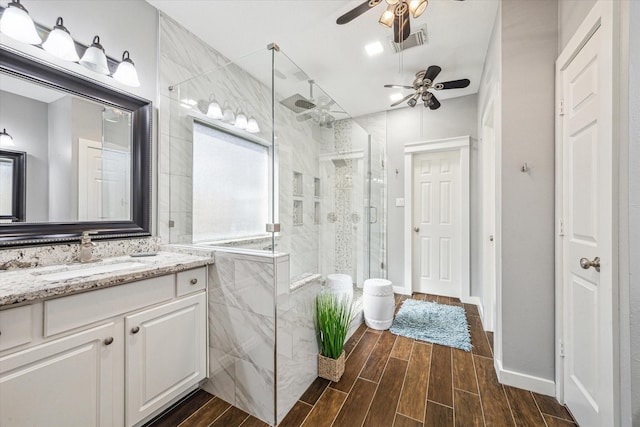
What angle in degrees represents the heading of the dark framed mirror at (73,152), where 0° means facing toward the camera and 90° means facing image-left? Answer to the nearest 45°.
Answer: approximately 315°

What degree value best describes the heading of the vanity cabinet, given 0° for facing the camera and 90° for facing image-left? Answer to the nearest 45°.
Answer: approximately 315°

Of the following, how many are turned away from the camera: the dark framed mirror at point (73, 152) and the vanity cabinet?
0

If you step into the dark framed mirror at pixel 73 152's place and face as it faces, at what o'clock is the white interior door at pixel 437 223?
The white interior door is roughly at 11 o'clock from the dark framed mirror.

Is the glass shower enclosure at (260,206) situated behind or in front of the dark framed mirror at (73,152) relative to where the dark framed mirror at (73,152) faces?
in front
